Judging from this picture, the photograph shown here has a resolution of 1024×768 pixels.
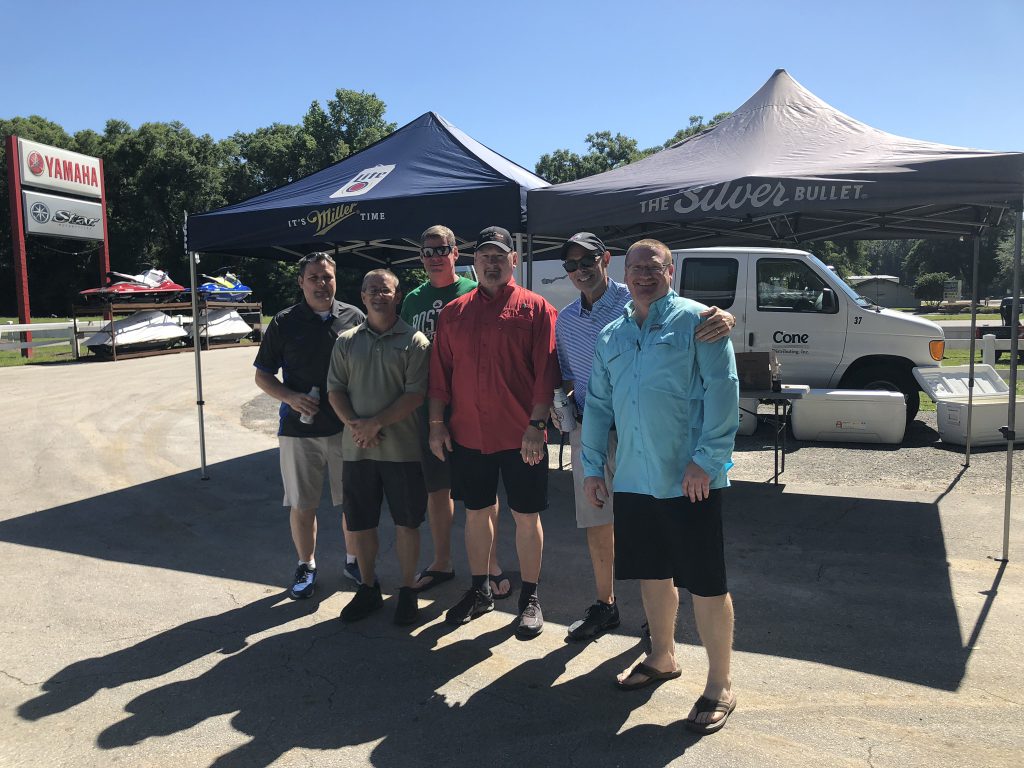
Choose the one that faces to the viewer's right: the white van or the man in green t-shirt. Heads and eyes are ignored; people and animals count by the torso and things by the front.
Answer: the white van

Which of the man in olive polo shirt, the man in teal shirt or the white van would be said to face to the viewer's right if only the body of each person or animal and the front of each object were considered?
the white van

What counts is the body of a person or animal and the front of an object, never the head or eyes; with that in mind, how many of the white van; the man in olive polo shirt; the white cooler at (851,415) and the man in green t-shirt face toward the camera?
3

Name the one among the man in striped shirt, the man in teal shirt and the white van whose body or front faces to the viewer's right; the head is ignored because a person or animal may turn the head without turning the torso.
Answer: the white van

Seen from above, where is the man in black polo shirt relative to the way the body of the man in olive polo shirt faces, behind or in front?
behind

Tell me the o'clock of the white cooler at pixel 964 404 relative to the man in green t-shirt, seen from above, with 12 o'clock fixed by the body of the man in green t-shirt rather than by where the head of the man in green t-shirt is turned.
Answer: The white cooler is roughly at 8 o'clock from the man in green t-shirt.

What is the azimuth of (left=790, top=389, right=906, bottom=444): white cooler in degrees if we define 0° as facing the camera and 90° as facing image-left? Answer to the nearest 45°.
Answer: approximately 0°

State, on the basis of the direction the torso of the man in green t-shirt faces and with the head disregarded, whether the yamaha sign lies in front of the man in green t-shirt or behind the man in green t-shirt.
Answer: behind

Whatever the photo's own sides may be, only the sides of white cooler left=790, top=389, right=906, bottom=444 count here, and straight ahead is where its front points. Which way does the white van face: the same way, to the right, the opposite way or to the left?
to the left
